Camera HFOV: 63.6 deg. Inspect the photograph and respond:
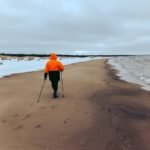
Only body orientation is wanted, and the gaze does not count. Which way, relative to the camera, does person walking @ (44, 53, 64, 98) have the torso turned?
away from the camera
